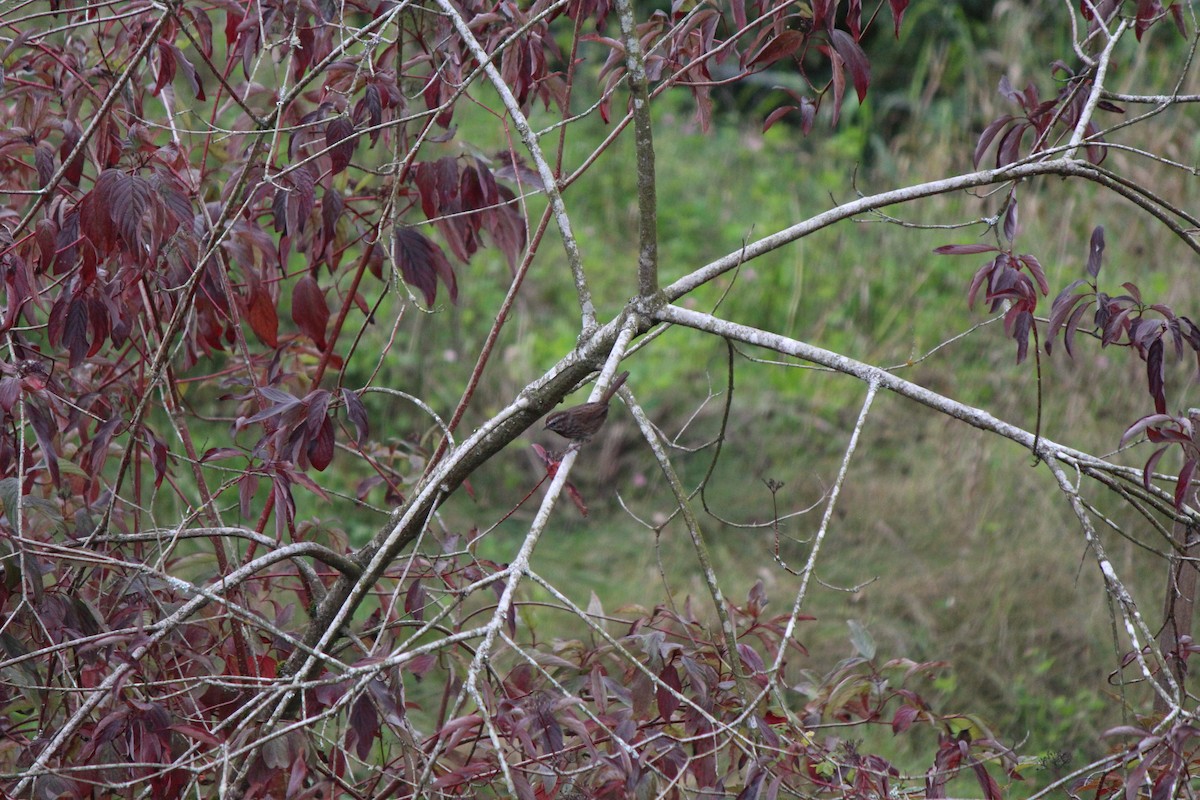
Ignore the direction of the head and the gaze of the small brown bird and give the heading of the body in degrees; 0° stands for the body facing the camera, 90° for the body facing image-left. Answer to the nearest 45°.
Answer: approximately 90°
